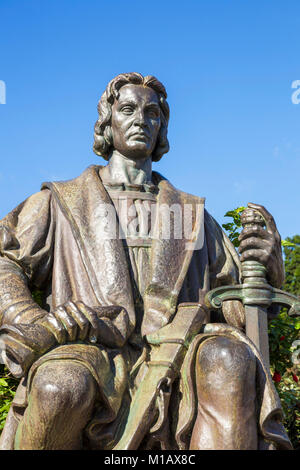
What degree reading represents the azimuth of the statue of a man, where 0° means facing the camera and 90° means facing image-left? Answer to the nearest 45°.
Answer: approximately 0°
